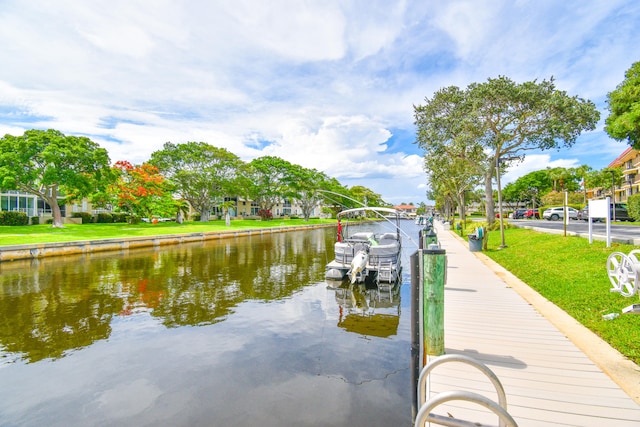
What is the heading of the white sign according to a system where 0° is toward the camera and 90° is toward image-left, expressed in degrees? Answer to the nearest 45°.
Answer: approximately 0°

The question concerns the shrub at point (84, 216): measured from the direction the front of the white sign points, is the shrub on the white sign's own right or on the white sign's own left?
on the white sign's own right

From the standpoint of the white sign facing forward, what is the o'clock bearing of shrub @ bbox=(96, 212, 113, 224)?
The shrub is roughly at 3 o'clock from the white sign.

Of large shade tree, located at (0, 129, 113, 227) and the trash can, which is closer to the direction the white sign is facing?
the large shade tree

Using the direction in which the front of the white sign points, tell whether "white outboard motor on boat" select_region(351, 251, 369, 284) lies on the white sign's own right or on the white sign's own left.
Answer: on the white sign's own right

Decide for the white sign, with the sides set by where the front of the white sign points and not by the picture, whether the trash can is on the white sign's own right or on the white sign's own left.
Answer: on the white sign's own right

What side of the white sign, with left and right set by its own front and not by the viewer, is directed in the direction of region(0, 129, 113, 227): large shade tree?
right

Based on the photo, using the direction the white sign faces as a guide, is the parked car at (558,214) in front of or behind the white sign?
behind

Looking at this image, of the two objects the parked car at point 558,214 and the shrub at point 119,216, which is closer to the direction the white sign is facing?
the shrub
